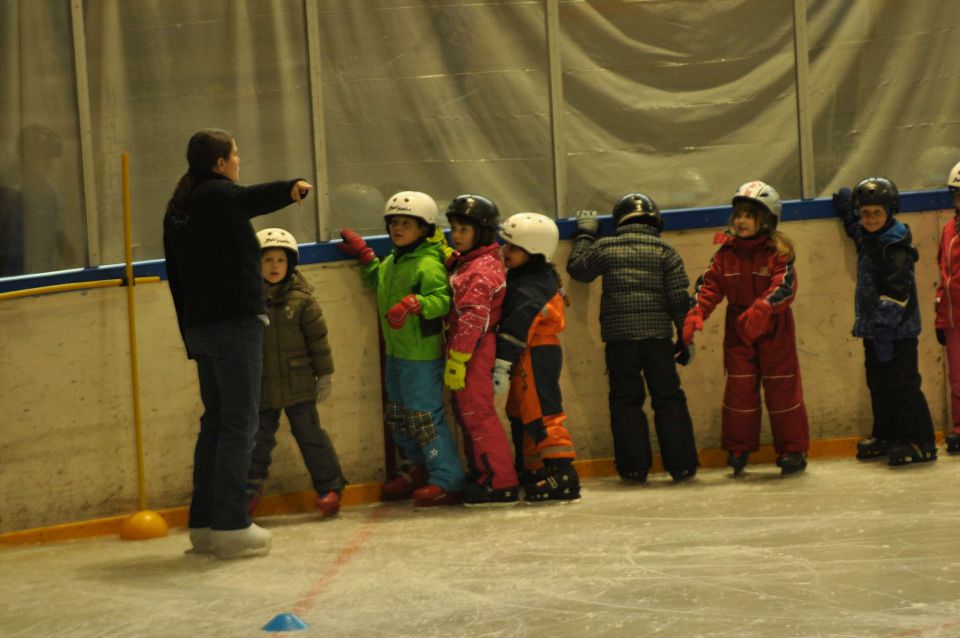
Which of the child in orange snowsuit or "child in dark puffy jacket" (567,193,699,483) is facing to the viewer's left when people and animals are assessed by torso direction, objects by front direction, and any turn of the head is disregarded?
the child in orange snowsuit

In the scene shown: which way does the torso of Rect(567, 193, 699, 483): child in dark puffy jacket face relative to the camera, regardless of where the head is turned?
away from the camera

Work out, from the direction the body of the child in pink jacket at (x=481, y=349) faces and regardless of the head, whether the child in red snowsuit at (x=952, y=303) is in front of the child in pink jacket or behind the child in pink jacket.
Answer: behind

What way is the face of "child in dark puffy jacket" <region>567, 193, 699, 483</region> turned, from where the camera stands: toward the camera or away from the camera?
away from the camera

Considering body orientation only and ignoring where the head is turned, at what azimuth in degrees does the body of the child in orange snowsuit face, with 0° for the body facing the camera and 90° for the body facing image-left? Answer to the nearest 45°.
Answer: approximately 90°

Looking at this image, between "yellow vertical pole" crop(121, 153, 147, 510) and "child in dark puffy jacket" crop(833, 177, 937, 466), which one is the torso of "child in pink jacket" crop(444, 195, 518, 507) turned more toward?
the yellow vertical pole

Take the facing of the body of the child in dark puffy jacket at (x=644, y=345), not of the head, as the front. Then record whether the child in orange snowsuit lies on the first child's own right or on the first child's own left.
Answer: on the first child's own left

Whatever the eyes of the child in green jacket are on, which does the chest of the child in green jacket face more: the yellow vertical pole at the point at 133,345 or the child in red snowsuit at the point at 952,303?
the yellow vertical pole

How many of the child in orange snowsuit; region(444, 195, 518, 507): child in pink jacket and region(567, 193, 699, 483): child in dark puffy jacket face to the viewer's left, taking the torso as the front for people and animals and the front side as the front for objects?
2
